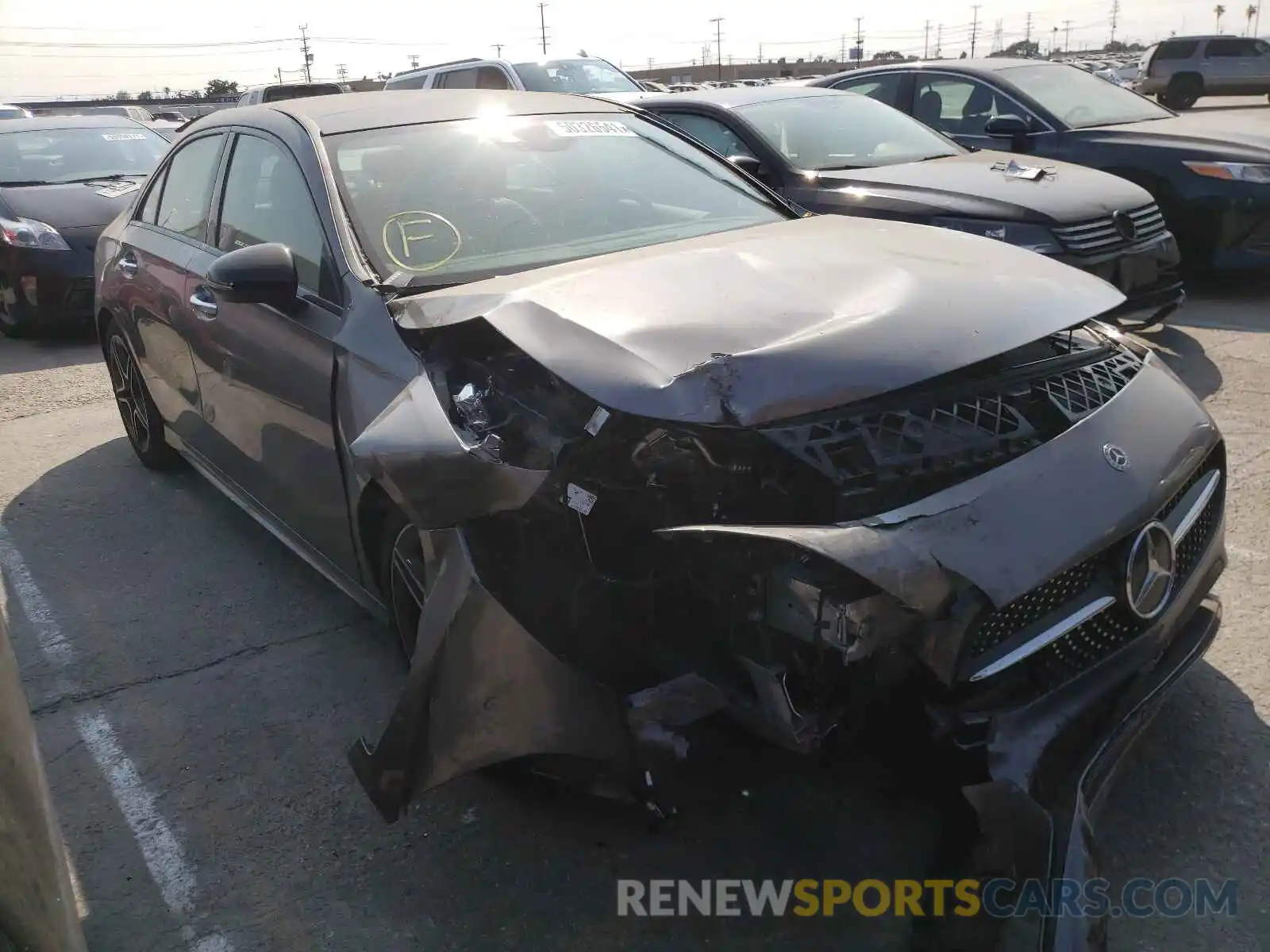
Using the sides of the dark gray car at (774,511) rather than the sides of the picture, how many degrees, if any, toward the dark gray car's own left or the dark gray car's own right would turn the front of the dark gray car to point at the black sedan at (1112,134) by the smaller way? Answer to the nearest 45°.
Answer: approximately 90° to the dark gray car's own left

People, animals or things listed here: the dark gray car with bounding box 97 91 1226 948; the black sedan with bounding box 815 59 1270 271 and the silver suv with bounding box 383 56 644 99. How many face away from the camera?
0

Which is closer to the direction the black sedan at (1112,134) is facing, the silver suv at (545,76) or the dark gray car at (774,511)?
the dark gray car

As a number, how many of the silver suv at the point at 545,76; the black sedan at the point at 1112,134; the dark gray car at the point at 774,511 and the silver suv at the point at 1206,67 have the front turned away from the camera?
0

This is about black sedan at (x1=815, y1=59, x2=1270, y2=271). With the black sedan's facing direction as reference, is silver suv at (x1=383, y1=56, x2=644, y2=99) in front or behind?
behind

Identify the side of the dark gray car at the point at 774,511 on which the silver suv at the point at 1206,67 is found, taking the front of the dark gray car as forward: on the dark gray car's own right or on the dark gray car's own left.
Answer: on the dark gray car's own left

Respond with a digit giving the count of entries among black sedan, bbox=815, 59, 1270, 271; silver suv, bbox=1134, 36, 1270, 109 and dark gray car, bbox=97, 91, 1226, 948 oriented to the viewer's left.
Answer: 0

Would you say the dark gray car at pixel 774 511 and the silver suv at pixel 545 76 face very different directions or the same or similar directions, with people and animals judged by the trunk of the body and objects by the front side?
same or similar directions

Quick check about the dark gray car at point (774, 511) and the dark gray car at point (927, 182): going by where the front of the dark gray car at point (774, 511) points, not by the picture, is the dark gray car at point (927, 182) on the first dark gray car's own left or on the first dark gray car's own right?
on the first dark gray car's own left

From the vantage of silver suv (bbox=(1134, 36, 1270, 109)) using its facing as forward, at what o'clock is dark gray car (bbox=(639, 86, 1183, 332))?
The dark gray car is roughly at 3 o'clock from the silver suv.

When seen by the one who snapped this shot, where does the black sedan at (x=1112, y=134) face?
facing the viewer and to the right of the viewer

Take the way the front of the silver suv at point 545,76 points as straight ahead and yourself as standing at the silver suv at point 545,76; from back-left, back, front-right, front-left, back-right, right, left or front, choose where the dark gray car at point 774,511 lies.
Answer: front-right

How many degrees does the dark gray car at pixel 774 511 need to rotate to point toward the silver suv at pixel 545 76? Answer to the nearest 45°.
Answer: approximately 135° to its left

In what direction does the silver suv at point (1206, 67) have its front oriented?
to the viewer's right

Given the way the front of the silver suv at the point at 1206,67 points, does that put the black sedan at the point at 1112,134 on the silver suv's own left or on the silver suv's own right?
on the silver suv's own right

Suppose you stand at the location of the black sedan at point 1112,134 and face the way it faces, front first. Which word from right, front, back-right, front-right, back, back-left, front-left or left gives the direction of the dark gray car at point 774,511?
front-right
